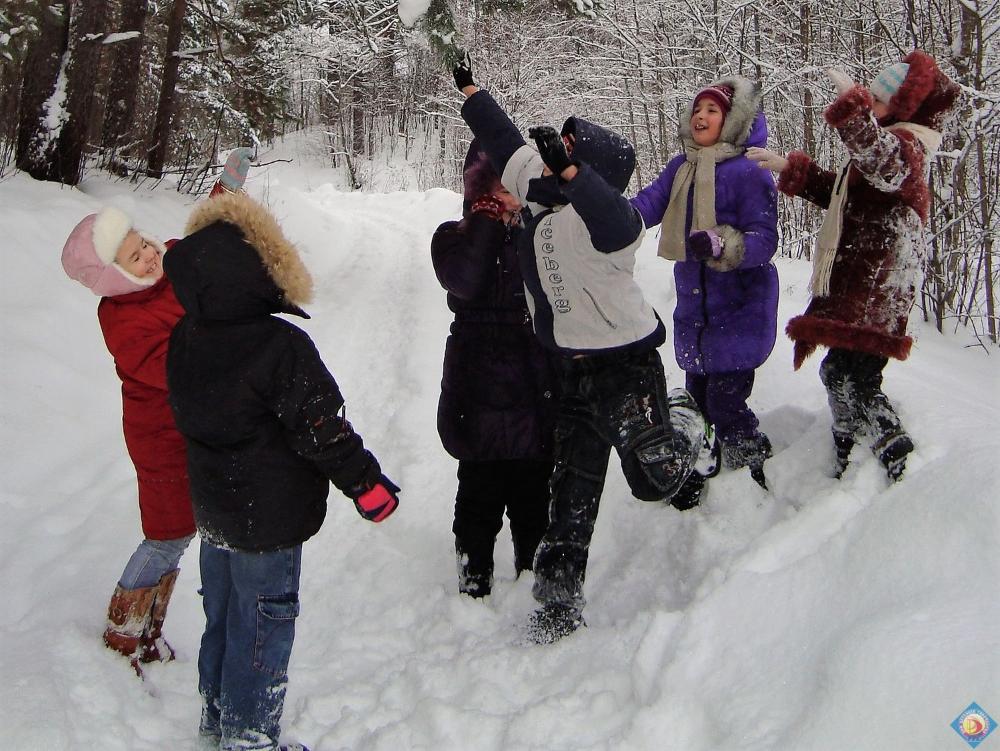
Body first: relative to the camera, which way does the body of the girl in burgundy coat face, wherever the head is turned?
to the viewer's left

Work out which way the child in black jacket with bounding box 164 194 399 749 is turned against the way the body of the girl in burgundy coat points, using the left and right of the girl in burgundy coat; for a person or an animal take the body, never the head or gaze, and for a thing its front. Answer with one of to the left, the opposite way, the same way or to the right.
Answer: to the right

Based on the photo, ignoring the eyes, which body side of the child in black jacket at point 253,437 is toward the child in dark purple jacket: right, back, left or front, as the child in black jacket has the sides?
front

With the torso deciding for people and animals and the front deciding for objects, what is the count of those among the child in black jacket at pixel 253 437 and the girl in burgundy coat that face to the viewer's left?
1

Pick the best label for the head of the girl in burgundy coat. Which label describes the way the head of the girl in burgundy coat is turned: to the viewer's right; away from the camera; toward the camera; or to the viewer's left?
to the viewer's left

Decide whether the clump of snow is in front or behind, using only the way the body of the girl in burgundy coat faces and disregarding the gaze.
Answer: in front

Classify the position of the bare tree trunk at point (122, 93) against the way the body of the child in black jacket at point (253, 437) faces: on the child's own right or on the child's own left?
on the child's own left

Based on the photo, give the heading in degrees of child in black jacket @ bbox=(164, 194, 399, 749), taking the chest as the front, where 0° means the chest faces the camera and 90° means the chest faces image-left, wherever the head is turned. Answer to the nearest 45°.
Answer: approximately 225°
